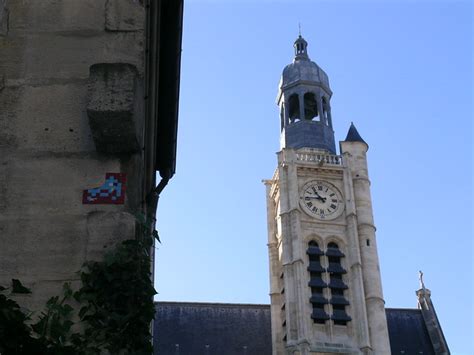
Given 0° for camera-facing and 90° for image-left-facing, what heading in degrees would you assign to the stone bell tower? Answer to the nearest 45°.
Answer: approximately 0°

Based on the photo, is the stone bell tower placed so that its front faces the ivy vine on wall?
yes

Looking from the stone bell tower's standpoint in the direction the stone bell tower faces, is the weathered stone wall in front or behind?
in front
